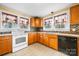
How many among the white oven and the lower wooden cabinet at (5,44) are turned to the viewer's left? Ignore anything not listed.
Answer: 0

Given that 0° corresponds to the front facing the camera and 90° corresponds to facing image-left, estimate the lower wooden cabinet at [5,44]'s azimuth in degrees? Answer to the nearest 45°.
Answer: approximately 315°

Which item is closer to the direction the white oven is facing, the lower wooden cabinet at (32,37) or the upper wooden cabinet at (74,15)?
the upper wooden cabinet

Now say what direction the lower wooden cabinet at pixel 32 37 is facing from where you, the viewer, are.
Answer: facing the viewer and to the right of the viewer

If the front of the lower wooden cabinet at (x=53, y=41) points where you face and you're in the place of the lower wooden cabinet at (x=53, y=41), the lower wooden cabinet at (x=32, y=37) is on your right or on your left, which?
on your right

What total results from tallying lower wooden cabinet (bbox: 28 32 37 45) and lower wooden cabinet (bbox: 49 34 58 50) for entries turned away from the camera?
0

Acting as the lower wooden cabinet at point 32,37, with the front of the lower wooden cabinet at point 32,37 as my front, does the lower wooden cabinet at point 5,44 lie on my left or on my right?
on my right

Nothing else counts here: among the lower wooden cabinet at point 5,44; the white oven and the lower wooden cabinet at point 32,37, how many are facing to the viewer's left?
0
